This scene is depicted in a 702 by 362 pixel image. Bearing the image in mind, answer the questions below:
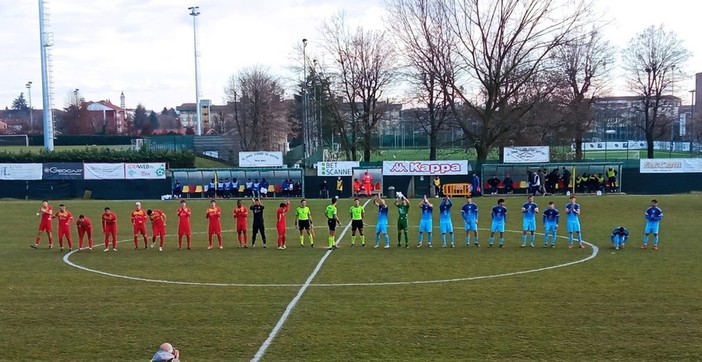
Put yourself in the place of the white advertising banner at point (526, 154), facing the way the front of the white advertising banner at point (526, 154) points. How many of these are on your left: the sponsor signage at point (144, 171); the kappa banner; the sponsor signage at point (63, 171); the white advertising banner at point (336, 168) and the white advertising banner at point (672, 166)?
1

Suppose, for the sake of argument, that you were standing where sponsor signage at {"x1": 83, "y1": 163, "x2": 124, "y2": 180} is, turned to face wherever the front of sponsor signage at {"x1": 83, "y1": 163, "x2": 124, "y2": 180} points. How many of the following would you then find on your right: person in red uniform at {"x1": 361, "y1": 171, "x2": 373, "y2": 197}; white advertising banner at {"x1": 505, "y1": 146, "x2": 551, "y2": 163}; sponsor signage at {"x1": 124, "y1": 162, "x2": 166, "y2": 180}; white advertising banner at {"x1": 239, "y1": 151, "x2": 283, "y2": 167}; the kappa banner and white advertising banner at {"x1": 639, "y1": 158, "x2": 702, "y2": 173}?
0

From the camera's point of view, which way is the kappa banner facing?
toward the camera

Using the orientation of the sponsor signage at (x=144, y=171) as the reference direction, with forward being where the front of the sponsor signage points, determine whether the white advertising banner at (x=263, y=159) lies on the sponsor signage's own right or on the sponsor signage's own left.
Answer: on the sponsor signage's own left

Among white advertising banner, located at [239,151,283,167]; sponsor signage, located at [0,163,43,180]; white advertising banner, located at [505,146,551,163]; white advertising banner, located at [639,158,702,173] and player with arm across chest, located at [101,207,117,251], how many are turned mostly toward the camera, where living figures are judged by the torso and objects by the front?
5

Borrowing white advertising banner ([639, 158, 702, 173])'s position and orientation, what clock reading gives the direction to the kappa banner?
The kappa banner is roughly at 2 o'clock from the white advertising banner.

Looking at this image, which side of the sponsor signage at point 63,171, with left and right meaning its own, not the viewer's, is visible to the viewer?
front

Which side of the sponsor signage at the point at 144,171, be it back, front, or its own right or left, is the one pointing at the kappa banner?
left

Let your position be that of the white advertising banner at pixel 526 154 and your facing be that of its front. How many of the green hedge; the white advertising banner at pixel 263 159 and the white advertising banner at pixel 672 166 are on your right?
2

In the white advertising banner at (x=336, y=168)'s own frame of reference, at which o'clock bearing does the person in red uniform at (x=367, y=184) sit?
The person in red uniform is roughly at 10 o'clock from the white advertising banner.

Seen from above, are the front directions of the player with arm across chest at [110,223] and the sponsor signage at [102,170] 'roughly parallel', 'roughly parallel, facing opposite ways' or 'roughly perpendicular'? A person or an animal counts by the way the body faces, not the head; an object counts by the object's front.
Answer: roughly parallel

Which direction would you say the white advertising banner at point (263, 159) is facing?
toward the camera

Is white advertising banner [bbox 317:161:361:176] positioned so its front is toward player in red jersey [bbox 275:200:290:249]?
yes

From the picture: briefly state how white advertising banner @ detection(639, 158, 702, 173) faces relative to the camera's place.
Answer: facing the viewer

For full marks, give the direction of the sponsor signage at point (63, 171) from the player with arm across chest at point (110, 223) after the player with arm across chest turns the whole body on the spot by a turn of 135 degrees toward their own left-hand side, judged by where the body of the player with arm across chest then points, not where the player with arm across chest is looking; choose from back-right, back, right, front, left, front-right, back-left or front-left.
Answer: front-left

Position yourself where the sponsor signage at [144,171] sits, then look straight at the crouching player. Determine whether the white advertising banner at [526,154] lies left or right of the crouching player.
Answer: left

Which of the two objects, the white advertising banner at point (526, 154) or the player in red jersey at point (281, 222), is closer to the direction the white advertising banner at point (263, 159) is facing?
the player in red jersey

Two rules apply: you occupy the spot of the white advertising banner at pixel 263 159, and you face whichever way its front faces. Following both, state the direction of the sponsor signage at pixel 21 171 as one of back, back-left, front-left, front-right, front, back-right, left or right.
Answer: right

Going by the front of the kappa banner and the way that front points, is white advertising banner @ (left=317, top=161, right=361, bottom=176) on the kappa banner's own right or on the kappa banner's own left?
on the kappa banner's own right
